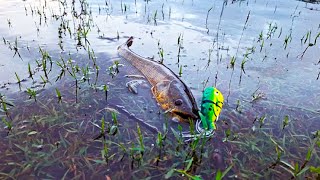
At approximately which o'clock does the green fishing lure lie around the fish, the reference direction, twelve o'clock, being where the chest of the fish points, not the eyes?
The green fishing lure is roughly at 12 o'clock from the fish.

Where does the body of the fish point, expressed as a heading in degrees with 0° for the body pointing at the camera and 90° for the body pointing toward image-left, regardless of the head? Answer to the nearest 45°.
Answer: approximately 315°
